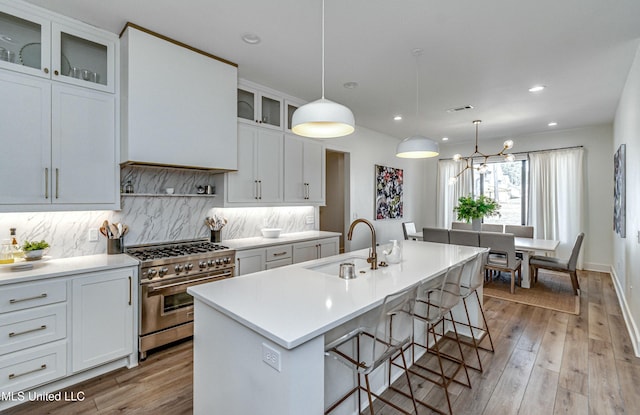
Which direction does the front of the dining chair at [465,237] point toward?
away from the camera

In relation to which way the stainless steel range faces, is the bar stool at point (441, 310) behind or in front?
in front

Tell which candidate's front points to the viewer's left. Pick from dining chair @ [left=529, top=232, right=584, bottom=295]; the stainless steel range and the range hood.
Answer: the dining chair

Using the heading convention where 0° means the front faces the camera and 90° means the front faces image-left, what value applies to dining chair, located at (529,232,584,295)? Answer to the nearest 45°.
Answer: approximately 90°

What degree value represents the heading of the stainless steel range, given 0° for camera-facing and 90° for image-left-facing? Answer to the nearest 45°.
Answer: approximately 315°

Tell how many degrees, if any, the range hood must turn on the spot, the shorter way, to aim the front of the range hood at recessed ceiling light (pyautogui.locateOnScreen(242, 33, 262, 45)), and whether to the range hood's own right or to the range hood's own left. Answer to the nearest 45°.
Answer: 0° — it already faces it

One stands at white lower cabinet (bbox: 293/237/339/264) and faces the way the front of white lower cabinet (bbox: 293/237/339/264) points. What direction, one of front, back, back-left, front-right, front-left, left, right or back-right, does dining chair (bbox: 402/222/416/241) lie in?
left

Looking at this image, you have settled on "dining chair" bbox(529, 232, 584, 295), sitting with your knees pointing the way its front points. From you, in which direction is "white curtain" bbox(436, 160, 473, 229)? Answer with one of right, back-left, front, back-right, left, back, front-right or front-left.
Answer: front-right

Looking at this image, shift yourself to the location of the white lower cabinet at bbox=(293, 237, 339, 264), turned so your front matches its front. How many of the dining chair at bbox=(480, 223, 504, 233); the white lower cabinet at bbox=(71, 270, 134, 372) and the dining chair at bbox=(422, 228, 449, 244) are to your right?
1

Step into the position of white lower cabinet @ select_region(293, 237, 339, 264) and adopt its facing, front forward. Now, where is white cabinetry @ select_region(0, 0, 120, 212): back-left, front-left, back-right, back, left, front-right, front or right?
right
